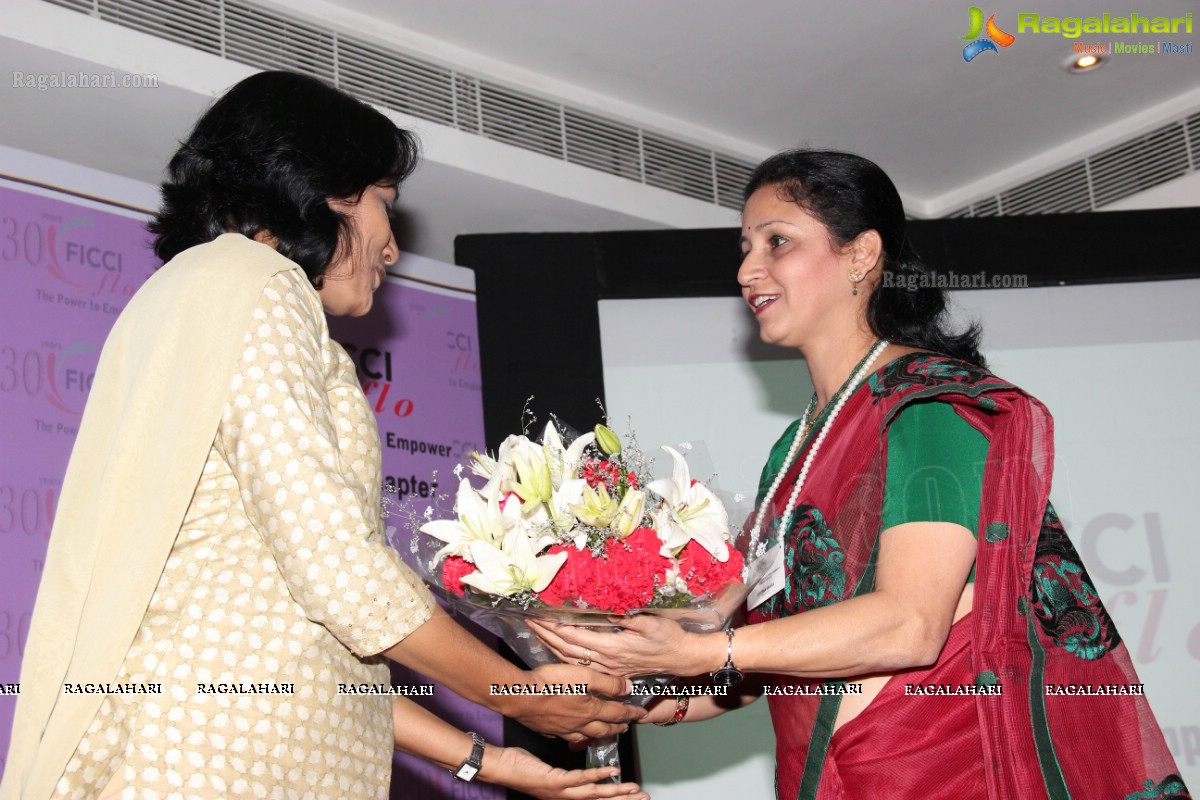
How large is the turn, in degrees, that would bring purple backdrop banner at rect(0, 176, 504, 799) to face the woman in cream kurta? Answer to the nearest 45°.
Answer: approximately 45° to its right

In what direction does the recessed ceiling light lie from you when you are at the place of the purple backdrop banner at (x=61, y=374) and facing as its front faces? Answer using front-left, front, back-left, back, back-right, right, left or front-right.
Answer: front-left

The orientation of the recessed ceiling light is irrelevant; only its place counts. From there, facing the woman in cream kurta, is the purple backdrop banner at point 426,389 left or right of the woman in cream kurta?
right

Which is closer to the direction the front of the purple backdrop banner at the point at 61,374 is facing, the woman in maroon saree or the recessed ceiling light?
the woman in maroon saree

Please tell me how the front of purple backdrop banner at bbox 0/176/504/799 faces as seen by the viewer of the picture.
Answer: facing the viewer and to the right of the viewer

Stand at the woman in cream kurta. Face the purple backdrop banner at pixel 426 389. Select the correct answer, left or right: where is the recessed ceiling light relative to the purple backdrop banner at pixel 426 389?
right

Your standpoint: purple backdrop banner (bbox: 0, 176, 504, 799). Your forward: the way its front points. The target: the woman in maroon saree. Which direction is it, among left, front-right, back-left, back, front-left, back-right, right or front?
front
